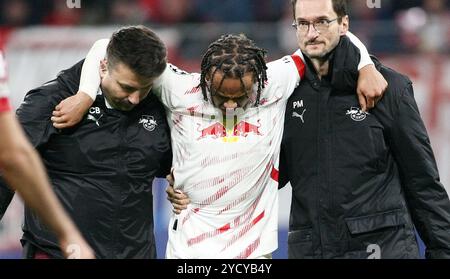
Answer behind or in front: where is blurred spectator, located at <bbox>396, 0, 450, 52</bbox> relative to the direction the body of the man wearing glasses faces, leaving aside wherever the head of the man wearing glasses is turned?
behind

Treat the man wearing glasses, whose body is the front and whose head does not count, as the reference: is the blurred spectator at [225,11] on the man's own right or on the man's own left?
on the man's own right

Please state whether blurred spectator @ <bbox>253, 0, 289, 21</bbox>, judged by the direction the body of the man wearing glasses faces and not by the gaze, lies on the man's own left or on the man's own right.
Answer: on the man's own right

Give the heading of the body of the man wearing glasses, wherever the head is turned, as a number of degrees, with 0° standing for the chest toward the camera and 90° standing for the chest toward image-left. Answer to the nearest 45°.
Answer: approximately 45°

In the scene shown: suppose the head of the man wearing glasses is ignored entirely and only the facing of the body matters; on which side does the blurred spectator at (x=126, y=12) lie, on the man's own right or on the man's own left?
on the man's own right

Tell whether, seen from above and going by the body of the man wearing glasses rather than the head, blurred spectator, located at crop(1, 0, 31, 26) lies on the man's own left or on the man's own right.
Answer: on the man's own right
